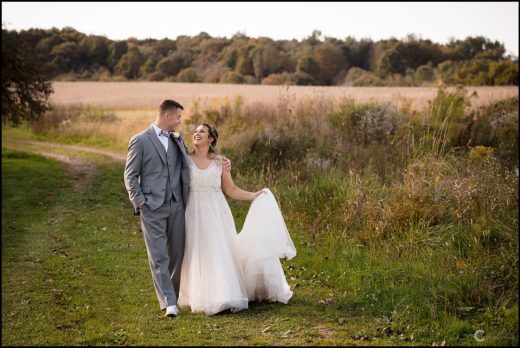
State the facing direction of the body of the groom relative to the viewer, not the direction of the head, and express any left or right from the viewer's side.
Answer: facing the viewer and to the right of the viewer
